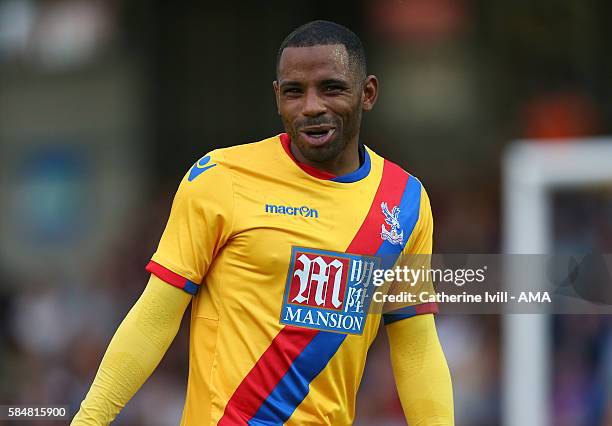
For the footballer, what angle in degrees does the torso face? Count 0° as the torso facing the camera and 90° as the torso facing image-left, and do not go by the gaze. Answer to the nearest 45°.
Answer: approximately 315°
